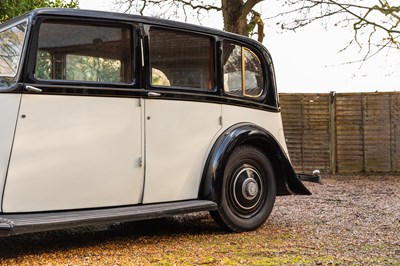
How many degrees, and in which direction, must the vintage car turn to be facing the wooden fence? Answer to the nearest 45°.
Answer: approximately 180°

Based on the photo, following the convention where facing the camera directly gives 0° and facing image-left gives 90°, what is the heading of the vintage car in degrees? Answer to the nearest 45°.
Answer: approximately 45°
